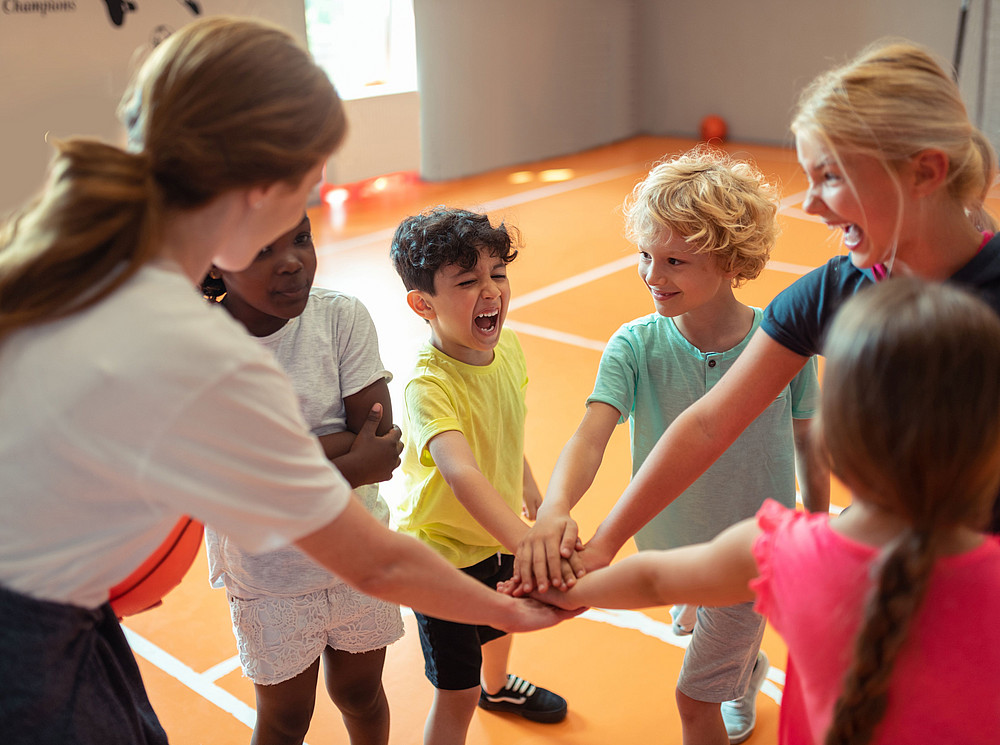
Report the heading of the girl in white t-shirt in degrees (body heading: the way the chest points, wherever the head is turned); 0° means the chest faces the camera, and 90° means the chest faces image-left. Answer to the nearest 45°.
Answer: approximately 315°

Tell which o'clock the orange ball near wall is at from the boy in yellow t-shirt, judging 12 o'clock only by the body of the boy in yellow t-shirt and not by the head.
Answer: The orange ball near wall is roughly at 8 o'clock from the boy in yellow t-shirt.

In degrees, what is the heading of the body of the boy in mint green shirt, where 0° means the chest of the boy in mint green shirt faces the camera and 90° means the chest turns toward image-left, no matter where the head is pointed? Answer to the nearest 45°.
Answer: approximately 45°

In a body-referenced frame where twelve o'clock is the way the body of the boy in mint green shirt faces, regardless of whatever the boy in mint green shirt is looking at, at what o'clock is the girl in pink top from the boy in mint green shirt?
The girl in pink top is roughly at 10 o'clock from the boy in mint green shirt.

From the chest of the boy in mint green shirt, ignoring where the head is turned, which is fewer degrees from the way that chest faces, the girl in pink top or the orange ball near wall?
the girl in pink top

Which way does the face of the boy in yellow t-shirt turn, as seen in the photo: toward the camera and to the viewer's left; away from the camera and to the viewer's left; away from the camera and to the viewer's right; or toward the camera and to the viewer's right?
toward the camera and to the viewer's right

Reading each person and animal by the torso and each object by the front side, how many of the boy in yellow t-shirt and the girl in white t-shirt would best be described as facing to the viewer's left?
0

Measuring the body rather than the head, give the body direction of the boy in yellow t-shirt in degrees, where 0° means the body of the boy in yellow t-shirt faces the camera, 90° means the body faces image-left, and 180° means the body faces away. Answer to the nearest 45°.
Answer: approximately 315°

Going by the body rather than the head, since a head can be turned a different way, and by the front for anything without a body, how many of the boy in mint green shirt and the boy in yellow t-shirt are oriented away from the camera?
0

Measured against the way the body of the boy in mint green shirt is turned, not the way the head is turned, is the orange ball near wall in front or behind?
behind
